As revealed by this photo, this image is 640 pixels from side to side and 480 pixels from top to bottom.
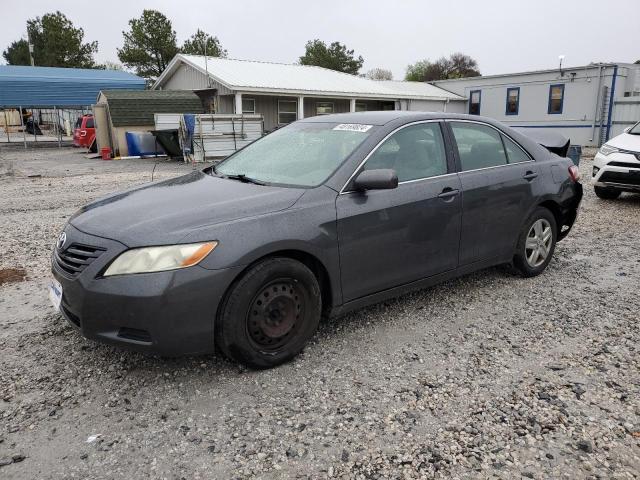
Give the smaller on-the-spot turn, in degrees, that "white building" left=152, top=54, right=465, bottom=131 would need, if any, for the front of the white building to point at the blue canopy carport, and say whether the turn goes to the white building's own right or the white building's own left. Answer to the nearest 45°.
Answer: approximately 135° to the white building's own right

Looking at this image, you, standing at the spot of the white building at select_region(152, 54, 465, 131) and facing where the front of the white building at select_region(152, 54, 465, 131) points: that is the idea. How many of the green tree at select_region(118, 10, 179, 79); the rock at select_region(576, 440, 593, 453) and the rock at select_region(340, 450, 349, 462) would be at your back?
1

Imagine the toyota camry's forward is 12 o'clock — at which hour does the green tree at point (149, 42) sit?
The green tree is roughly at 4 o'clock from the toyota camry.

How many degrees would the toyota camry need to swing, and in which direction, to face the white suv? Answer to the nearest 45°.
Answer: approximately 180°

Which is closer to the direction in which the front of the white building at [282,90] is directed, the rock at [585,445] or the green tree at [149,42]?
the rock

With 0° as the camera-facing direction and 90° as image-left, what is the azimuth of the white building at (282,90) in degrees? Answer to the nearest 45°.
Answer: approximately 315°

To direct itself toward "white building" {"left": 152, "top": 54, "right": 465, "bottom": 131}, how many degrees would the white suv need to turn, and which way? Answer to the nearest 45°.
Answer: approximately 90° to its right

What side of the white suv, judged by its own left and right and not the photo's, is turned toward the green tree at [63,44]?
right
